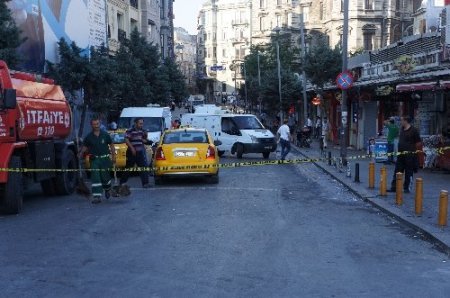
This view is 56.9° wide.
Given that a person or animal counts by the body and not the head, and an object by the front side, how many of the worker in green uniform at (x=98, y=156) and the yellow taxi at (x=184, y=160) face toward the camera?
1

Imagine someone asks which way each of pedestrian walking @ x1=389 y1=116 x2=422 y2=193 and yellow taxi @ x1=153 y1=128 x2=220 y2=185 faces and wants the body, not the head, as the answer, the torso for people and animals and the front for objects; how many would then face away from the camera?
1

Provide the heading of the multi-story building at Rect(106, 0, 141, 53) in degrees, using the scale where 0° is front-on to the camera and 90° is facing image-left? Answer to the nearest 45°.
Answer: approximately 315°

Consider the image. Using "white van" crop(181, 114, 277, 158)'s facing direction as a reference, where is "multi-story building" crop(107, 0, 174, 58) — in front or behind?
behind

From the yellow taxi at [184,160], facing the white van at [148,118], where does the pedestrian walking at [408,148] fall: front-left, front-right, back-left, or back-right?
back-right

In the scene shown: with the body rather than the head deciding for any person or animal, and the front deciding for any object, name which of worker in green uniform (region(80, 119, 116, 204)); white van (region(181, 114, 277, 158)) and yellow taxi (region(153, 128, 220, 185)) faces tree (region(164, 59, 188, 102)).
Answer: the yellow taxi

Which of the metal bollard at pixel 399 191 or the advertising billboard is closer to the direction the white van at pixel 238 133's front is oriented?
the metal bollard

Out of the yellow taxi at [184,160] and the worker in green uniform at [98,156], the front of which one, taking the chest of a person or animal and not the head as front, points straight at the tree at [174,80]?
the yellow taxi

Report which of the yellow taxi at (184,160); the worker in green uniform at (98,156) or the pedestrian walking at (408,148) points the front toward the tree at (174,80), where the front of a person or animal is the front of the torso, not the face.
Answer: the yellow taxi

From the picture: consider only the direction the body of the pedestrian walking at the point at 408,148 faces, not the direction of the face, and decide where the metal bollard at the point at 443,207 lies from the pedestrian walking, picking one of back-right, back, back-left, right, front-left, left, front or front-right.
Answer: front-left
